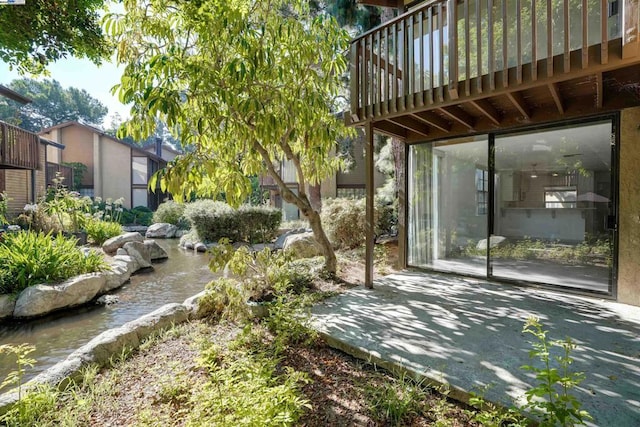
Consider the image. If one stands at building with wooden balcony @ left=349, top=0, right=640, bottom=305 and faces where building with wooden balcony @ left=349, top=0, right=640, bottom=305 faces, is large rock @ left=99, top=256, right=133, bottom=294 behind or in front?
in front

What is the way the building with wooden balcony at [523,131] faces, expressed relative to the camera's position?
facing the viewer and to the left of the viewer

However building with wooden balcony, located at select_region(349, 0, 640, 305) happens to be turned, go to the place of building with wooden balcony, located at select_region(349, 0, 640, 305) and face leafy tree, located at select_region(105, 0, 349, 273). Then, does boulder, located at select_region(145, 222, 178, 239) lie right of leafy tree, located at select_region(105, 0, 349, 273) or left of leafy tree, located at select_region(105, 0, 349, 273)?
right

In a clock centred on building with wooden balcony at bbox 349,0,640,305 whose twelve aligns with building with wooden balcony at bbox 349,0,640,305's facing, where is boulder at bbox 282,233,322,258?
The boulder is roughly at 2 o'clock from the building with wooden balcony.

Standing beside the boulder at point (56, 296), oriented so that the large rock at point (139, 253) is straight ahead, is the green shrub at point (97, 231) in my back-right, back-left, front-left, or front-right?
front-left

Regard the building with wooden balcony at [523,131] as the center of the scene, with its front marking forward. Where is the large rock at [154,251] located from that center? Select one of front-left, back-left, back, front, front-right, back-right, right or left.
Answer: front-right

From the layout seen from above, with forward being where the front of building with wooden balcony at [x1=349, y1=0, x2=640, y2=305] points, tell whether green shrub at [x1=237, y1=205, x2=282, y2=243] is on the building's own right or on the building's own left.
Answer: on the building's own right

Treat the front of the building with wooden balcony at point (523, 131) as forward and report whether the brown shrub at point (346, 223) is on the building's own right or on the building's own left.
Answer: on the building's own right

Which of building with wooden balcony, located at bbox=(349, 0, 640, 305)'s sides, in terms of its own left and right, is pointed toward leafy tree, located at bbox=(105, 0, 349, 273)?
right

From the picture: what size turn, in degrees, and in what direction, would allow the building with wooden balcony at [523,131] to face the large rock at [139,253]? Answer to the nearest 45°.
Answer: approximately 45° to its right

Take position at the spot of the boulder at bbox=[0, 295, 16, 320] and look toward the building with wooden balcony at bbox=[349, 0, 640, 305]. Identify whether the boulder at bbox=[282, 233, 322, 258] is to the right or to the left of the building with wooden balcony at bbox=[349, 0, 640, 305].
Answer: left

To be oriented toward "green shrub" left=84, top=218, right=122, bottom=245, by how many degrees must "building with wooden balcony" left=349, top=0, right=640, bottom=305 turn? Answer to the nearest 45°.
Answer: approximately 45° to its right

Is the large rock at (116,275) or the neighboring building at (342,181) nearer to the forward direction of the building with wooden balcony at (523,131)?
the large rock

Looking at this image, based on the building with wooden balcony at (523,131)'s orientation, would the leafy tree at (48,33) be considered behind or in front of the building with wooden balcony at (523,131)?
in front
